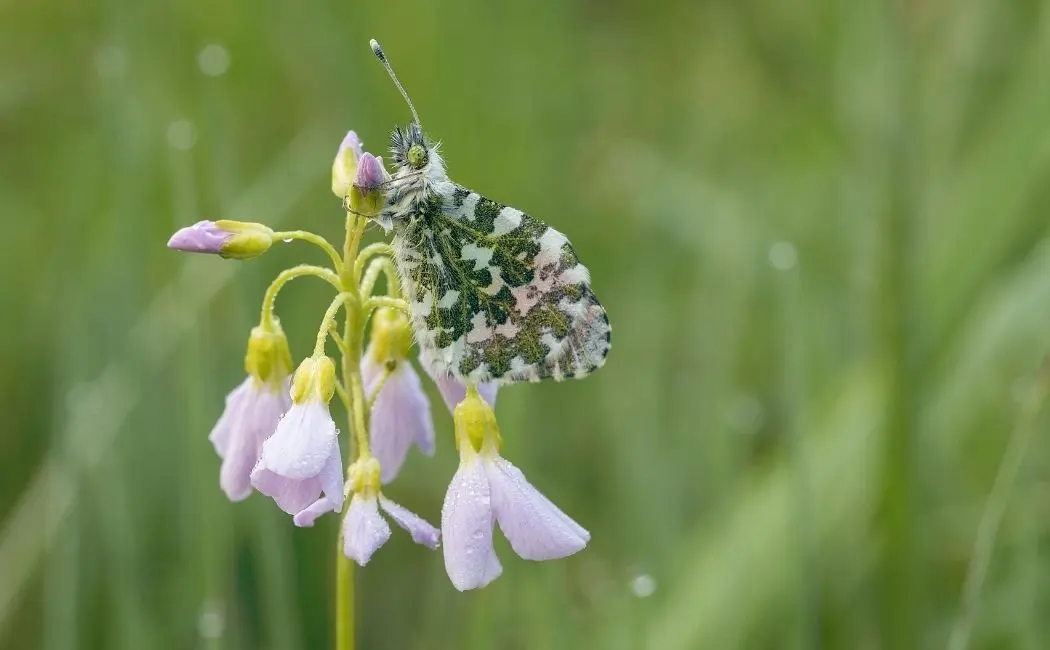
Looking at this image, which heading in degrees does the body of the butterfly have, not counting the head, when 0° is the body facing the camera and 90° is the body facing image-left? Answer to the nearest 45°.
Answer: approximately 90°
